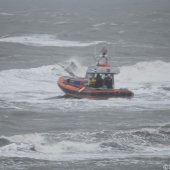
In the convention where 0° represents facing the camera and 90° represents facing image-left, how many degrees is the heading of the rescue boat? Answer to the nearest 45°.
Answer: approximately 90°
